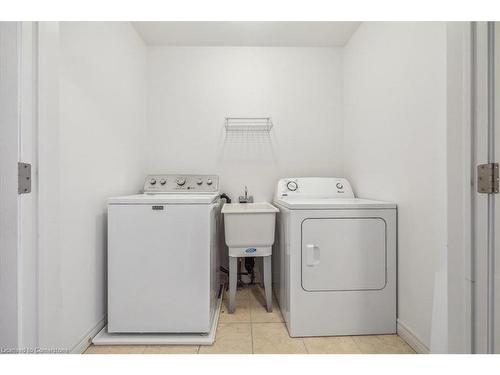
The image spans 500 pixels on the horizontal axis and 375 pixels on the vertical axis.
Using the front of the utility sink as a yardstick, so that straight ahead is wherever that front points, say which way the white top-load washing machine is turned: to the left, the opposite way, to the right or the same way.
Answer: the same way

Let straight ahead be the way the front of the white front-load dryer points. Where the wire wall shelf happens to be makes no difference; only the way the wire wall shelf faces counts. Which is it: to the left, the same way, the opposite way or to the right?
the same way

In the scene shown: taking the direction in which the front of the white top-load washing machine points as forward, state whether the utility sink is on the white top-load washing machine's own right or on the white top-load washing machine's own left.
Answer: on the white top-load washing machine's own left

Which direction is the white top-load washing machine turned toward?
toward the camera

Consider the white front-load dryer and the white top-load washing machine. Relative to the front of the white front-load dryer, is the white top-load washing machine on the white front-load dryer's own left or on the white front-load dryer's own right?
on the white front-load dryer's own right

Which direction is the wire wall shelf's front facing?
toward the camera

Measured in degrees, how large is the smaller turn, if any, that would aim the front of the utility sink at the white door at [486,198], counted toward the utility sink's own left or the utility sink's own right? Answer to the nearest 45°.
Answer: approximately 45° to the utility sink's own left

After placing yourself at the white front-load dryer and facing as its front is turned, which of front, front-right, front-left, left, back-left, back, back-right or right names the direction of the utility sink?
right

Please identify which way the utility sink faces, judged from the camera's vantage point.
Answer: facing the viewer

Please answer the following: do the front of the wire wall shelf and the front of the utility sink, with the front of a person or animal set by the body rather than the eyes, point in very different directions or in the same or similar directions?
same or similar directions

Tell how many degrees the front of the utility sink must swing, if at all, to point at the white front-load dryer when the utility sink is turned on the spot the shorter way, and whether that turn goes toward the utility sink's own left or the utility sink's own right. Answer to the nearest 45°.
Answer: approximately 90° to the utility sink's own left
